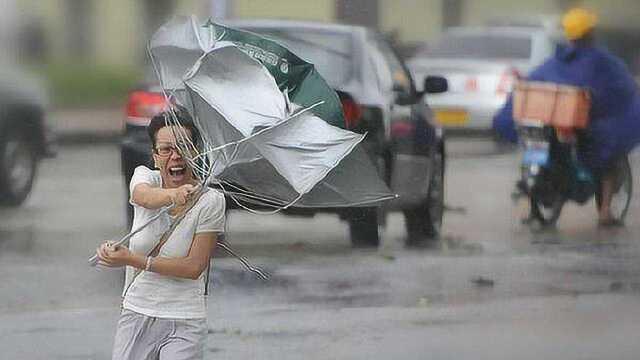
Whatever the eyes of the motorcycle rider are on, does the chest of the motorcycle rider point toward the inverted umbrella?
no

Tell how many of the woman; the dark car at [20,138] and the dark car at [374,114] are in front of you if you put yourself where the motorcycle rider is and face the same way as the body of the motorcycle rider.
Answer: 0

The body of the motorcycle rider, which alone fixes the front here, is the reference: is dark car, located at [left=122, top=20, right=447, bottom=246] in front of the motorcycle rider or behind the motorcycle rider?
behind

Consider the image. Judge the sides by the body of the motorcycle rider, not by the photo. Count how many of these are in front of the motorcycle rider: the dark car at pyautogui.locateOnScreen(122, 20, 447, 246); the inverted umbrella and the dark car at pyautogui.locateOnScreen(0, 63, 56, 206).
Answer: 0

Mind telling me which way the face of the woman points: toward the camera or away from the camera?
toward the camera

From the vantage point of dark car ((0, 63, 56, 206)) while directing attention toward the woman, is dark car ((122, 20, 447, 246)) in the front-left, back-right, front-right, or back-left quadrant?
front-left

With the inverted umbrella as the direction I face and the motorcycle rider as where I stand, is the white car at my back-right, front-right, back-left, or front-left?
back-right

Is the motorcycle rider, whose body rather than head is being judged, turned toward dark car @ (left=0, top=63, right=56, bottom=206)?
no
